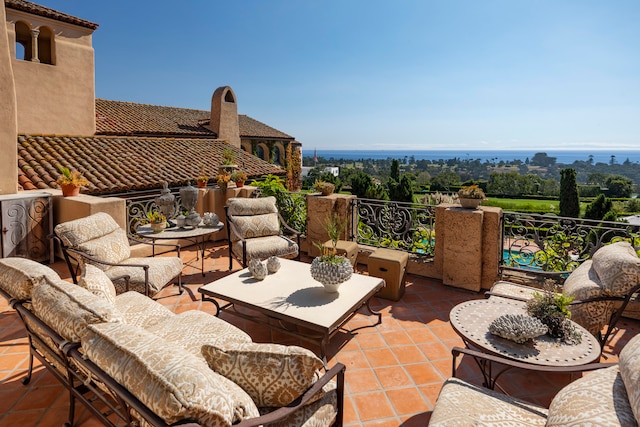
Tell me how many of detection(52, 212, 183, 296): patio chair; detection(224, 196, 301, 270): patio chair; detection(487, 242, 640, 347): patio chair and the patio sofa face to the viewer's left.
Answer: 1

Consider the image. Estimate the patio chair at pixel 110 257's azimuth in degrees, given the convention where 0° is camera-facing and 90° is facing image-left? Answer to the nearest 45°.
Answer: approximately 315°

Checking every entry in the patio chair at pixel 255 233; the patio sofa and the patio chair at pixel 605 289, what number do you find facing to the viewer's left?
1

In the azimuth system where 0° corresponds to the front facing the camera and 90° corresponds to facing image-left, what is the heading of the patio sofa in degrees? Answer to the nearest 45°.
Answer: approximately 225°

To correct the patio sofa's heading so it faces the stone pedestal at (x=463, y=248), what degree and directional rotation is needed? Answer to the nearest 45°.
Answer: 0° — it already faces it

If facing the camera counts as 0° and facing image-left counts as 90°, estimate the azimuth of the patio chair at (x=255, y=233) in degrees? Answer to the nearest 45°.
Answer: approximately 315°

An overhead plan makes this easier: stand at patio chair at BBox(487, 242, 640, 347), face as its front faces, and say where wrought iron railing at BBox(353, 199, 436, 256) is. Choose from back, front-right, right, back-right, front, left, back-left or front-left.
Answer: front-right

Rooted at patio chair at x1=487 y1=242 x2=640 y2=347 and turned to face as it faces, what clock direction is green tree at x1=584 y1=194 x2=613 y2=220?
The green tree is roughly at 3 o'clock from the patio chair.

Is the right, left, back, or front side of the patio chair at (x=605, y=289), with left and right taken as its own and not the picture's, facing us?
left

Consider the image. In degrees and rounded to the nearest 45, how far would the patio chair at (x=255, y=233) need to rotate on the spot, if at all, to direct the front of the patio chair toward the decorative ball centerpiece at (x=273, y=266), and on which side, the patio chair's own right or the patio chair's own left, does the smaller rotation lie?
approximately 45° to the patio chair's own right

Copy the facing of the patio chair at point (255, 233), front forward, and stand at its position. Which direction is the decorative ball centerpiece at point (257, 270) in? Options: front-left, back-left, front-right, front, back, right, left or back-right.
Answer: front-right
